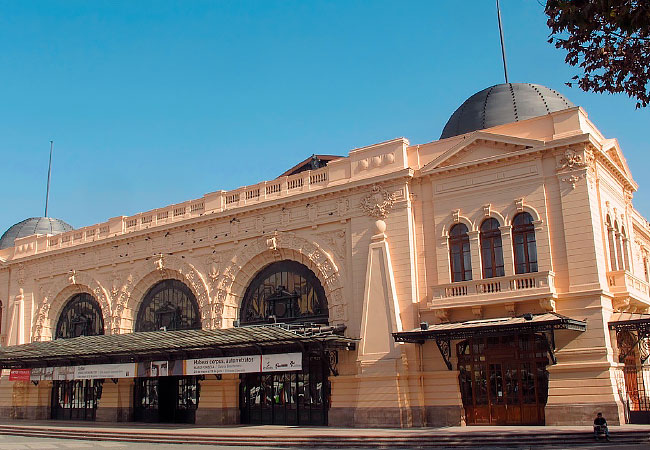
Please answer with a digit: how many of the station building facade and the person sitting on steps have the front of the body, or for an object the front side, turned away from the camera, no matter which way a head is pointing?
0

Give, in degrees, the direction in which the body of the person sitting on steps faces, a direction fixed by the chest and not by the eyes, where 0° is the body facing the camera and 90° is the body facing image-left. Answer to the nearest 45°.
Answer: approximately 0°

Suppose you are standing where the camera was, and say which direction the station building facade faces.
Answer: facing the viewer and to the left of the viewer

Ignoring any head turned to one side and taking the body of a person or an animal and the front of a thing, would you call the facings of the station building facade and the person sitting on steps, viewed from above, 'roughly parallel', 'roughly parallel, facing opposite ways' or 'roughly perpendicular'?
roughly parallel

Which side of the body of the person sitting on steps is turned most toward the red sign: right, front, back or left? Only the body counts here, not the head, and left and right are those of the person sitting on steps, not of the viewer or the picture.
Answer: right
